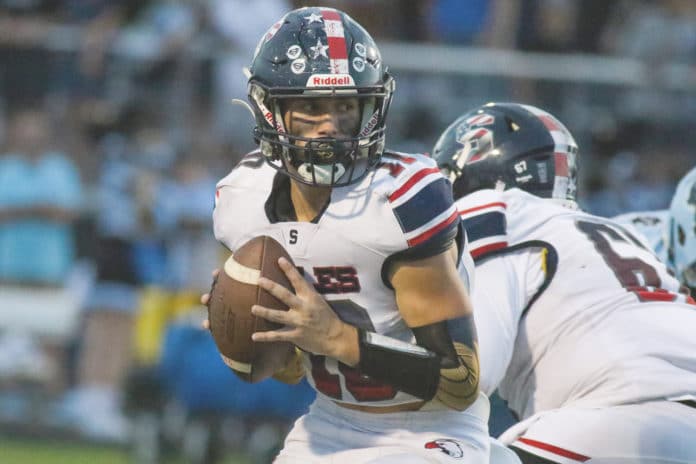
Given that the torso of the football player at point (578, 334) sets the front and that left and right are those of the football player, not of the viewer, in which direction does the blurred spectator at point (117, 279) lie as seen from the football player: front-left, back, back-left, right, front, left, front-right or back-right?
front

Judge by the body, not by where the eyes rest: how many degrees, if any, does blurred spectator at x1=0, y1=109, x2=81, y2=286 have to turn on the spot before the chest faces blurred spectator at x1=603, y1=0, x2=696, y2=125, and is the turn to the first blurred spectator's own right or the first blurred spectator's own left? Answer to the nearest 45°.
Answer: approximately 90° to the first blurred spectator's own left

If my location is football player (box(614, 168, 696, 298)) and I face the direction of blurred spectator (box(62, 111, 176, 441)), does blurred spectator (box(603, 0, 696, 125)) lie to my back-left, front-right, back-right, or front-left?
front-right

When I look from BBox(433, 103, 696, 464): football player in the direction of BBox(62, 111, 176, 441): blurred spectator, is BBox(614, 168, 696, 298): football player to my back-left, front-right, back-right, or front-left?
front-right

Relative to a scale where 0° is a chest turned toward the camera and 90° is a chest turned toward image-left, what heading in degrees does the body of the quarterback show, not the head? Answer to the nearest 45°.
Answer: approximately 45°

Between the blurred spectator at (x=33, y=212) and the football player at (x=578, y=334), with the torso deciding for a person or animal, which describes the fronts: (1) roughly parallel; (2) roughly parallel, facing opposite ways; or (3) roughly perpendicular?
roughly parallel, facing opposite ways

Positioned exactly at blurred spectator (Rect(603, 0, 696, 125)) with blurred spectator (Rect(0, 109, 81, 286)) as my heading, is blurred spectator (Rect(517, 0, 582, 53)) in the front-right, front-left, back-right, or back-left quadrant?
front-right

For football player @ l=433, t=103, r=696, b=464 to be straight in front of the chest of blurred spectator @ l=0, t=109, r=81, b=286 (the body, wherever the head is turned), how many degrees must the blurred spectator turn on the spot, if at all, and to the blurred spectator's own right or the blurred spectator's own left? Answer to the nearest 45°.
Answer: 0° — they already face them

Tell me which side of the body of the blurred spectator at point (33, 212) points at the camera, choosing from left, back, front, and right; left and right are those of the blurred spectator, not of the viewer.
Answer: front

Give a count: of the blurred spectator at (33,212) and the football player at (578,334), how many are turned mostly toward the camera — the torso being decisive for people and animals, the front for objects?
1
